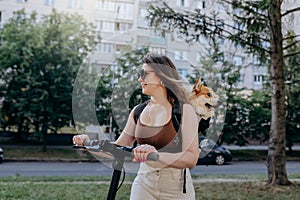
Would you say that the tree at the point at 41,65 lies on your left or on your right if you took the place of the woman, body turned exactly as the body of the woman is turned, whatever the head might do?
on your right

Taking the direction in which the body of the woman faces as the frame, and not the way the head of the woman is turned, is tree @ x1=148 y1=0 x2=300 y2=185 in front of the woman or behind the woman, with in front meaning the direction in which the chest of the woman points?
behind

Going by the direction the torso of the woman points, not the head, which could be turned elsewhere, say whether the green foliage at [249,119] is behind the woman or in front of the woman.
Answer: behind

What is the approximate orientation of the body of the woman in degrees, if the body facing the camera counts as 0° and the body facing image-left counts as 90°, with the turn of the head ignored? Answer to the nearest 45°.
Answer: approximately 45°

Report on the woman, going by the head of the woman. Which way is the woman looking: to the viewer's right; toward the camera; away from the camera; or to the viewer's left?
to the viewer's left
